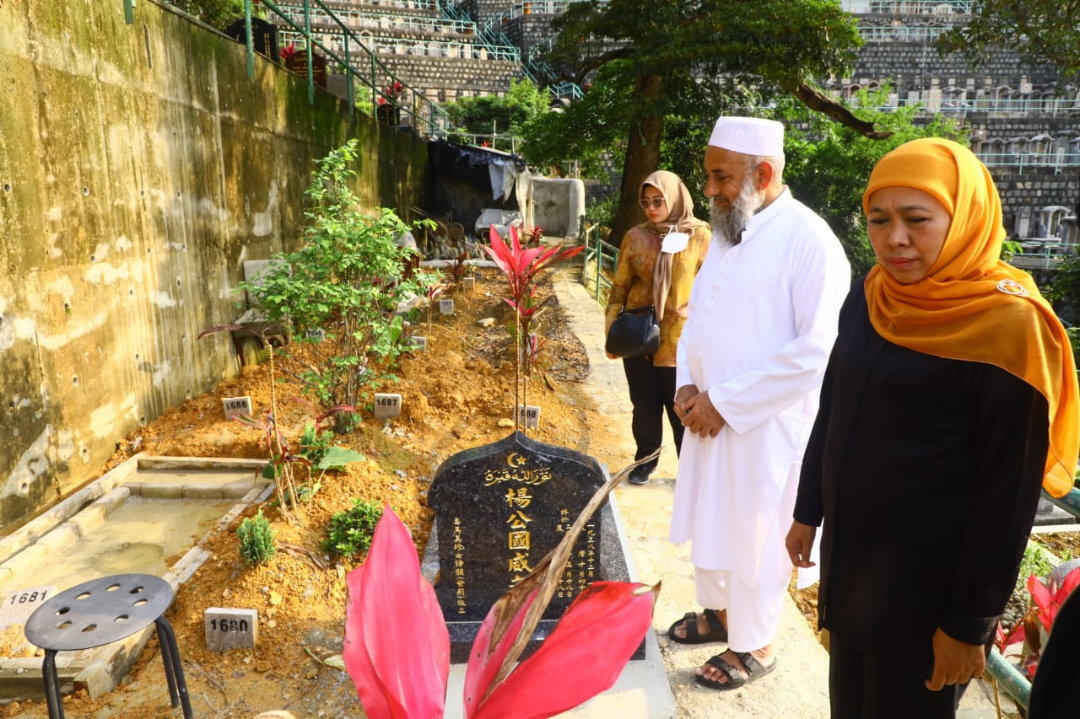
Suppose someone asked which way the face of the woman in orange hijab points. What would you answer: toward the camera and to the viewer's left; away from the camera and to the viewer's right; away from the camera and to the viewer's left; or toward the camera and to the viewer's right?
toward the camera and to the viewer's left

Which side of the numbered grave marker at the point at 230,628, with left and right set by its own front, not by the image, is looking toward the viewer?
front

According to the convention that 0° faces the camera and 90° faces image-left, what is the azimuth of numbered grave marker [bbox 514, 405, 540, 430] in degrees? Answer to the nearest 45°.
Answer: approximately 0°

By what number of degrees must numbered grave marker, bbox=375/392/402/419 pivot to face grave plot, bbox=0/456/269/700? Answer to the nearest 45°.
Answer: approximately 45° to its right

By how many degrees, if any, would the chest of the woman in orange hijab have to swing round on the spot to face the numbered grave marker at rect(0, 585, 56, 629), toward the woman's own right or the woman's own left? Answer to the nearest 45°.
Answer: approximately 45° to the woman's own right

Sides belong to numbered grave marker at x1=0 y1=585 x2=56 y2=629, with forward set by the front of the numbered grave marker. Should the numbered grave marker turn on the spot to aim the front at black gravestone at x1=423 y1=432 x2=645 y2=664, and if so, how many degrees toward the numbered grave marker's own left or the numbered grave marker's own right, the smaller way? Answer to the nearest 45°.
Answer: approximately 45° to the numbered grave marker's own left

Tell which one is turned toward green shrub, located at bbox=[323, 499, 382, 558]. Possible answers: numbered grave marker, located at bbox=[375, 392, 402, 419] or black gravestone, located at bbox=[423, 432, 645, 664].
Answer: the numbered grave marker

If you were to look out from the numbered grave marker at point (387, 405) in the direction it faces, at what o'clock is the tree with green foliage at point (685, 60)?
The tree with green foliage is roughly at 7 o'clock from the numbered grave marker.

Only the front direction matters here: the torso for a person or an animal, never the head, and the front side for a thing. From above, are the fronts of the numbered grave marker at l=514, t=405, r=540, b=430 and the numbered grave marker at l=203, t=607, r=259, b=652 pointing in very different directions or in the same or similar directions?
same or similar directions

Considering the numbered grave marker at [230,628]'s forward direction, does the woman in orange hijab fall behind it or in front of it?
in front

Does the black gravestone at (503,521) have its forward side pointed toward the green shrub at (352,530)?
no

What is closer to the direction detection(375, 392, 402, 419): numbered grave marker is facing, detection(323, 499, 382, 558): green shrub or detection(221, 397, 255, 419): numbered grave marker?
the green shrub

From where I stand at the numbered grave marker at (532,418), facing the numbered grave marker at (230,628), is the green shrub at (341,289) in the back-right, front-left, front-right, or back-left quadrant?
front-right

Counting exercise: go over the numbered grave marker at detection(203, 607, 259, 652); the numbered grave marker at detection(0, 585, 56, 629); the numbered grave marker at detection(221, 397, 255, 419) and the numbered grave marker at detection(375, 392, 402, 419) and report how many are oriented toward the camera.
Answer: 4

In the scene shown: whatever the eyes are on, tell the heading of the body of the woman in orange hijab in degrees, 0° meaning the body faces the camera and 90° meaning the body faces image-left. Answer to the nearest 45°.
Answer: approximately 45°

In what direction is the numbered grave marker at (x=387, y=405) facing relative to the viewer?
toward the camera

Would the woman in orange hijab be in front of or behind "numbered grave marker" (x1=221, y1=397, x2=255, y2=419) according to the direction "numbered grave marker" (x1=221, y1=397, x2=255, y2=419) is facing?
in front

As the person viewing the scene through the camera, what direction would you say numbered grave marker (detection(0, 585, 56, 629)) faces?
facing the viewer

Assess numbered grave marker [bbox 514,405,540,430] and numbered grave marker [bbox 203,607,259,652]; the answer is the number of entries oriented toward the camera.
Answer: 2

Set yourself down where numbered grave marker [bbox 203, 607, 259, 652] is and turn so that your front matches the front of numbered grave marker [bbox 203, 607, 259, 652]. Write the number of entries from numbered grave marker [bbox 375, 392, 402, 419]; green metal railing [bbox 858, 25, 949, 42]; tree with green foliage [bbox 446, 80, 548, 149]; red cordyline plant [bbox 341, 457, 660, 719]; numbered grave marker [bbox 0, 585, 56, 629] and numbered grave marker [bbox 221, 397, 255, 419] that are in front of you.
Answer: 1
